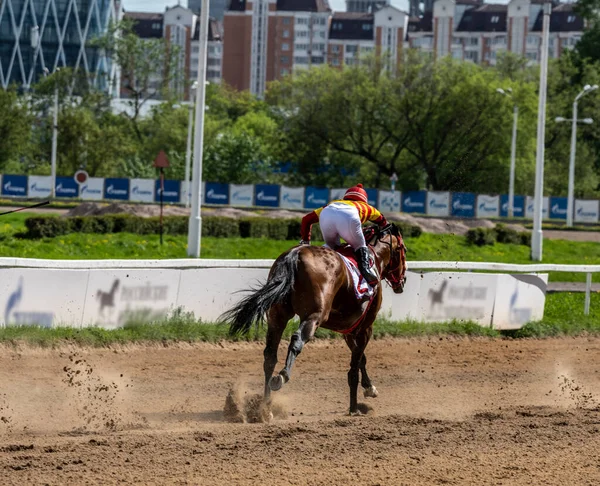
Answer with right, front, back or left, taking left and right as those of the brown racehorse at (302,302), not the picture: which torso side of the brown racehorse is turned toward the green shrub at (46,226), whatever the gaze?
left

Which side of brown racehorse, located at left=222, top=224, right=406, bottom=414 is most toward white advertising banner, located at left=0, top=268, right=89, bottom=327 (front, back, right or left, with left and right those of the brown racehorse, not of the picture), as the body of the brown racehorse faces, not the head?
left

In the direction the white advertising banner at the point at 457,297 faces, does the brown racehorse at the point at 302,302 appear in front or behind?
in front

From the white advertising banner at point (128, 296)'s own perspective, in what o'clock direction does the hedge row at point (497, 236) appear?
The hedge row is roughly at 7 o'clock from the white advertising banner.

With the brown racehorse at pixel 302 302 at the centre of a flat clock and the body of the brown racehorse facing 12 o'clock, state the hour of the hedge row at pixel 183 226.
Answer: The hedge row is roughly at 10 o'clock from the brown racehorse.

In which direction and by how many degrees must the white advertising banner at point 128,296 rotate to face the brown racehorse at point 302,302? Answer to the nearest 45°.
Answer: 0° — it already faces it

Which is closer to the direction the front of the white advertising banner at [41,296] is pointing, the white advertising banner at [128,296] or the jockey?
the jockey

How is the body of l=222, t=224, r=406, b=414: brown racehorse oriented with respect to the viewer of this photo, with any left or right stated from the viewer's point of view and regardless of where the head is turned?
facing away from the viewer and to the right of the viewer

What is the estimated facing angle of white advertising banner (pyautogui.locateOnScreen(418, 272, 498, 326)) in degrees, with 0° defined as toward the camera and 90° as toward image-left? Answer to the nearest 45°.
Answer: approximately 0°

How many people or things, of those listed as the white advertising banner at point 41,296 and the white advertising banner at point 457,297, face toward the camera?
2

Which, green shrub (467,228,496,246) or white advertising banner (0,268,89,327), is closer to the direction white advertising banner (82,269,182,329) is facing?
the white advertising banner
